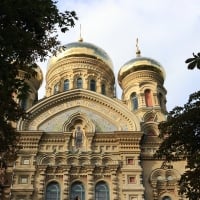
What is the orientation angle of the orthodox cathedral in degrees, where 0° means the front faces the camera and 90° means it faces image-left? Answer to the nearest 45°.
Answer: approximately 0°

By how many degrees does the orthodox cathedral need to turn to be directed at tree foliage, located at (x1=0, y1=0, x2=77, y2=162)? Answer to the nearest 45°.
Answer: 0° — it already faces it

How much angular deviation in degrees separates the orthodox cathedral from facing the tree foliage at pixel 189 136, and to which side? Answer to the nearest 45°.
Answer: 0° — it already faces it

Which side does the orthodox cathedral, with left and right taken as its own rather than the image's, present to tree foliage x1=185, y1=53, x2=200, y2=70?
front
